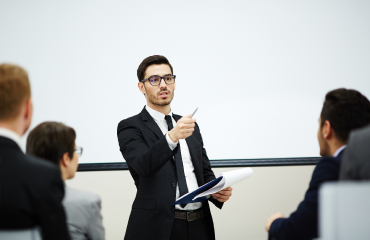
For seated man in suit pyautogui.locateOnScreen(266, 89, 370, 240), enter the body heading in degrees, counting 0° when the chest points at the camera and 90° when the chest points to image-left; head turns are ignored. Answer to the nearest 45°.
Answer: approximately 135°

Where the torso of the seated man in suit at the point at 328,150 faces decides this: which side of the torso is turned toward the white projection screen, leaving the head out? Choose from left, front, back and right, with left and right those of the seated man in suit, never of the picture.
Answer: front

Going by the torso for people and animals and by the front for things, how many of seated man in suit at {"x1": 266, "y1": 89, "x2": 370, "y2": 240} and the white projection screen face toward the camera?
1

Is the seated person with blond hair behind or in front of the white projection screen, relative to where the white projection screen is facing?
in front

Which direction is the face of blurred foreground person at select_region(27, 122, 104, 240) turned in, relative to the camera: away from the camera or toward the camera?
away from the camera

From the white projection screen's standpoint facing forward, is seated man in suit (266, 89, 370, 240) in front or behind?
in front

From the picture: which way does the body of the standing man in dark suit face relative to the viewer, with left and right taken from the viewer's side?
facing the viewer and to the right of the viewer

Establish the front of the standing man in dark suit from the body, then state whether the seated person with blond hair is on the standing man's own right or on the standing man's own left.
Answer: on the standing man's own right

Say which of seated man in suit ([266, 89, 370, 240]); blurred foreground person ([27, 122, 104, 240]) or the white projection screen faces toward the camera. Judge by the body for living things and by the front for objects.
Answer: the white projection screen

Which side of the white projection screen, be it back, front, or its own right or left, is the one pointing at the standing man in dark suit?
front

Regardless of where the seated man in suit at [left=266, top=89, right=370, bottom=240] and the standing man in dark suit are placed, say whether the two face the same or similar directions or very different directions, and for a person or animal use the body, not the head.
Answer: very different directions

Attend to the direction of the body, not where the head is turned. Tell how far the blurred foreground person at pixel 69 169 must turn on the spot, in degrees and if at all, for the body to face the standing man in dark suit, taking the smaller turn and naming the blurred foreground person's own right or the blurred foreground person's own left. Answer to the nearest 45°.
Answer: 0° — they already face them

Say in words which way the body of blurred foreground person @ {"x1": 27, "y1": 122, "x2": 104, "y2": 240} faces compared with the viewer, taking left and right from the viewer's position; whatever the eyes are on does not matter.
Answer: facing away from the viewer and to the right of the viewer
